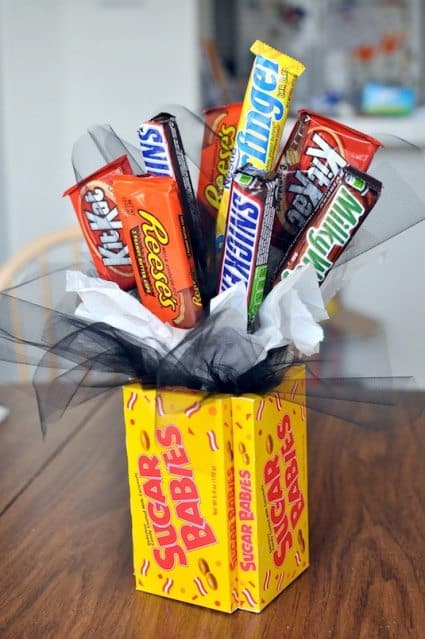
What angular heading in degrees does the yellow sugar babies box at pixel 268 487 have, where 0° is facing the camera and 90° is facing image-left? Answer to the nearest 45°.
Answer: approximately 315°

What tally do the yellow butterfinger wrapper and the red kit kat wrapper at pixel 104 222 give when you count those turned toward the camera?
2

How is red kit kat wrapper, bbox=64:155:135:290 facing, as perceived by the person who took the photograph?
facing the viewer
